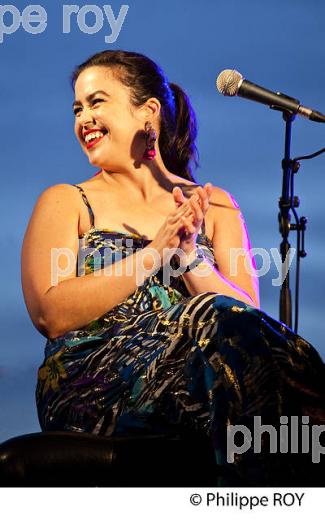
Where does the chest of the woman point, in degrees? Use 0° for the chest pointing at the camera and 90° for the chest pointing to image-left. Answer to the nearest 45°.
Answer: approximately 315°

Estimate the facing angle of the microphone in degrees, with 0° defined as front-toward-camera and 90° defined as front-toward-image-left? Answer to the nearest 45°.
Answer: approximately 90°

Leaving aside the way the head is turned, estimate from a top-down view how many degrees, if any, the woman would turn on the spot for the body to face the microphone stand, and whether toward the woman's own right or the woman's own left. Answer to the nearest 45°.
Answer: approximately 90° to the woman's own left
